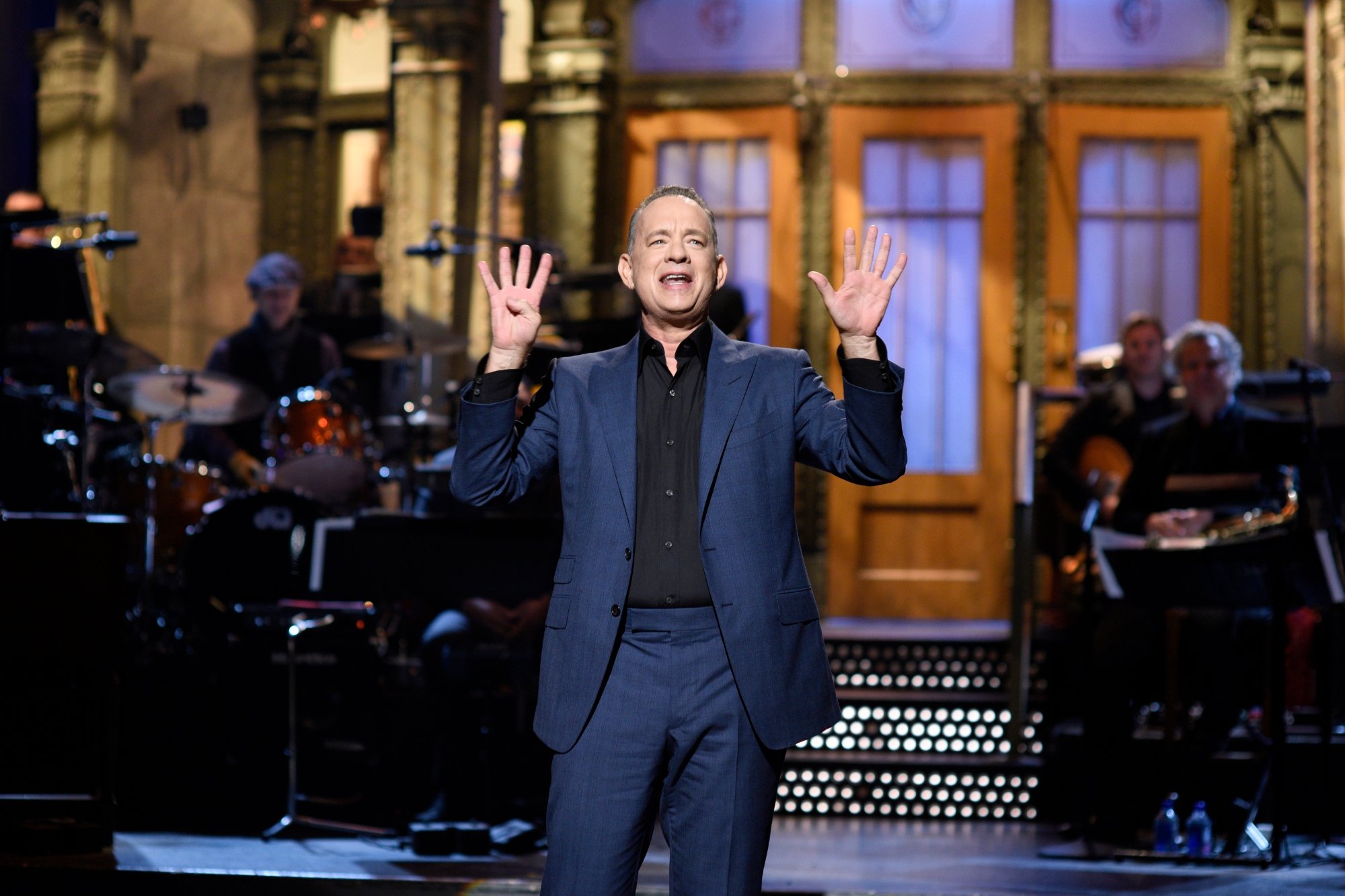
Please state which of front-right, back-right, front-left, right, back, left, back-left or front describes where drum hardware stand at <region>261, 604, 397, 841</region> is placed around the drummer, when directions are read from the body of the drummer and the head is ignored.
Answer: front

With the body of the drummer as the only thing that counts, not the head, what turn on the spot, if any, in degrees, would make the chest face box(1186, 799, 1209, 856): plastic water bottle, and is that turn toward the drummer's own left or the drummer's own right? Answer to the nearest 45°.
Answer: approximately 45° to the drummer's own left

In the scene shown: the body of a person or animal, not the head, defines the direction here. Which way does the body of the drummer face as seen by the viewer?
toward the camera

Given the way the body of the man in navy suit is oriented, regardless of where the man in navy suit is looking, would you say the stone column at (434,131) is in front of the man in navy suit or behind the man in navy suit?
behind

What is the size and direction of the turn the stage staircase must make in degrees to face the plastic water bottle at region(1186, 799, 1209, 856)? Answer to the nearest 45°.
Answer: approximately 45° to its left

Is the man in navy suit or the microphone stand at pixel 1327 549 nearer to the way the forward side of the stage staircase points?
the man in navy suit

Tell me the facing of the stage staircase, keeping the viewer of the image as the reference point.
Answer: facing the viewer

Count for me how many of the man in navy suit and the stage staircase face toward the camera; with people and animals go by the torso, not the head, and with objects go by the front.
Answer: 2

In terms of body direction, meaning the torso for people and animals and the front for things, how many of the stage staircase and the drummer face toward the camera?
2

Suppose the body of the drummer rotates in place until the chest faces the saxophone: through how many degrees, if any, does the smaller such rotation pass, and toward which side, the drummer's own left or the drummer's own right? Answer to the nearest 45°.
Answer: approximately 45° to the drummer's own left

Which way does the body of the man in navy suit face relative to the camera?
toward the camera
